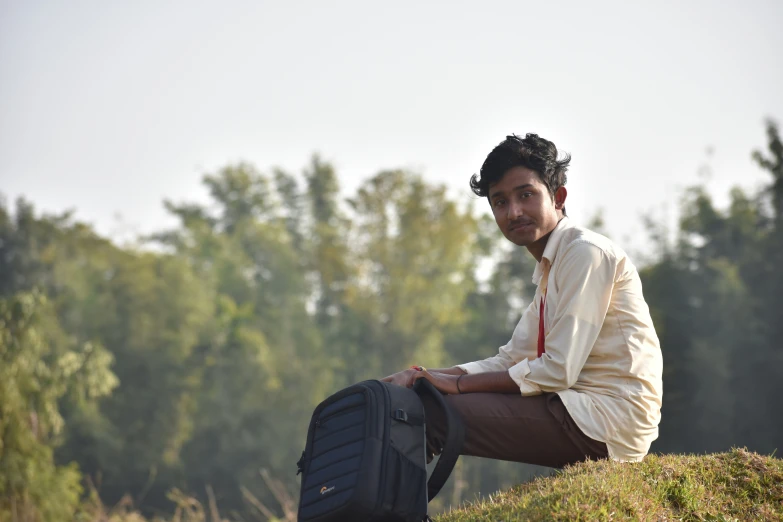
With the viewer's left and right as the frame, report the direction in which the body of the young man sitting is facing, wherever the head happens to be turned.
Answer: facing to the left of the viewer

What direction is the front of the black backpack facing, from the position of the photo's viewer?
facing the viewer and to the left of the viewer
